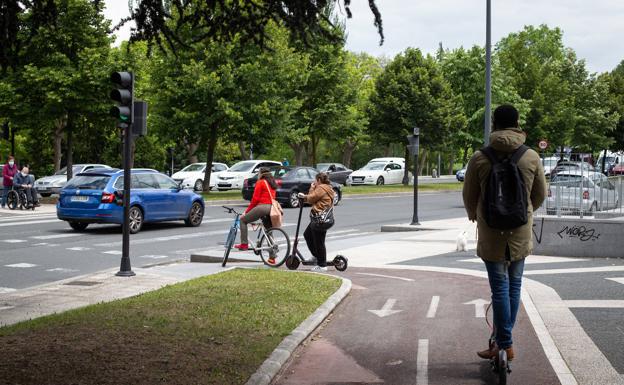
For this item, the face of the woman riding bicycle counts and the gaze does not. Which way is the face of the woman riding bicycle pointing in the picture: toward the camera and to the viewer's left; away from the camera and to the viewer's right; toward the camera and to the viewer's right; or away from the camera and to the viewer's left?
away from the camera and to the viewer's left

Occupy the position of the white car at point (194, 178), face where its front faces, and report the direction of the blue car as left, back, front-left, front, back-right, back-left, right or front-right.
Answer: front-left

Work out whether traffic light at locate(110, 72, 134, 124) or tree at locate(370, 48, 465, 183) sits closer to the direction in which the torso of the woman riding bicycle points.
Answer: the traffic light

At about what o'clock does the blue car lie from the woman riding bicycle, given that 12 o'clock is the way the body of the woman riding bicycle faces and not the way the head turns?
The blue car is roughly at 2 o'clock from the woman riding bicycle.

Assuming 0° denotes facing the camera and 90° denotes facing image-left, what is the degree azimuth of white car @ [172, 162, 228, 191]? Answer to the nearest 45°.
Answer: approximately 45°

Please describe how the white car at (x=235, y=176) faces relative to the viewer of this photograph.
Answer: facing the viewer and to the left of the viewer

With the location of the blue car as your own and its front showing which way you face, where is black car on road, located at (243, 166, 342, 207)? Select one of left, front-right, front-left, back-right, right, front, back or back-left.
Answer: front

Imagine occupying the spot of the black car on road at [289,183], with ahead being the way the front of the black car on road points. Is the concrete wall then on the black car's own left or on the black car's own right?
on the black car's own right

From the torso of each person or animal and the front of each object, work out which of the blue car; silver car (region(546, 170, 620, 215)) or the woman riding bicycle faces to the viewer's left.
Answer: the woman riding bicycle

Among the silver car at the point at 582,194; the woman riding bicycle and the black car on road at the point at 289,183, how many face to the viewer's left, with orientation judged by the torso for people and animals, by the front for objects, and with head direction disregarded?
1

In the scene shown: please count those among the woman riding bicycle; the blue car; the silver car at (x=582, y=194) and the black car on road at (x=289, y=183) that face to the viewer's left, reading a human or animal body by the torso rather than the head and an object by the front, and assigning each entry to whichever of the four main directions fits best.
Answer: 1

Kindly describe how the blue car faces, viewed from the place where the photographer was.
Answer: facing away from the viewer and to the right of the viewer

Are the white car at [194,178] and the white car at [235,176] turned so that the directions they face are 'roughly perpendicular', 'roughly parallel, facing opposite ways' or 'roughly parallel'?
roughly parallel
